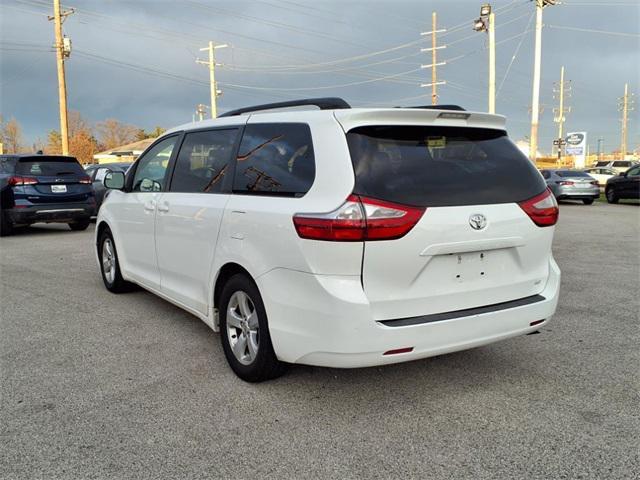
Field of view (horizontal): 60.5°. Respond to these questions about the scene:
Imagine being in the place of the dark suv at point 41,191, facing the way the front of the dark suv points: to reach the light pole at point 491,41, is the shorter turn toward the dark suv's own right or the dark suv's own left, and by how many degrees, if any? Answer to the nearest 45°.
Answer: approximately 90° to the dark suv's own right

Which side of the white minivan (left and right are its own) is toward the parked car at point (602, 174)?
right

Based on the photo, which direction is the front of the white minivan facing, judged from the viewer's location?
facing away from the viewer and to the left of the viewer

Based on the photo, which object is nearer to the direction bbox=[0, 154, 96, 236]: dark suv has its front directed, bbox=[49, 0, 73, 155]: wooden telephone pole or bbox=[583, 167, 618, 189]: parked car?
the wooden telephone pole

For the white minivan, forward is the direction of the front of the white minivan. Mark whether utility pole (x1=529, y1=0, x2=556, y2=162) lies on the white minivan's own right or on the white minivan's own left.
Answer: on the white minivan's own right

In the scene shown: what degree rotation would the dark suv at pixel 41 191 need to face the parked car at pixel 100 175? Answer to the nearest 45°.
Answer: approximately 90° to its right

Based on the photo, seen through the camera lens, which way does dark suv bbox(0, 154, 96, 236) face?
facing away from the viewer and to the left of the viewer

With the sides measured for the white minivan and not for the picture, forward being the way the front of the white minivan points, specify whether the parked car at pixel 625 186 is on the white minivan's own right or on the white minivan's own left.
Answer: on the white minivan's own right
